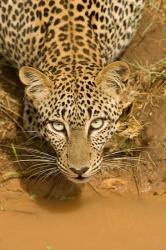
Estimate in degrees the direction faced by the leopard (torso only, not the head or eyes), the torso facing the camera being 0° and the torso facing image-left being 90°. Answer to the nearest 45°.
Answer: approximately 0°
